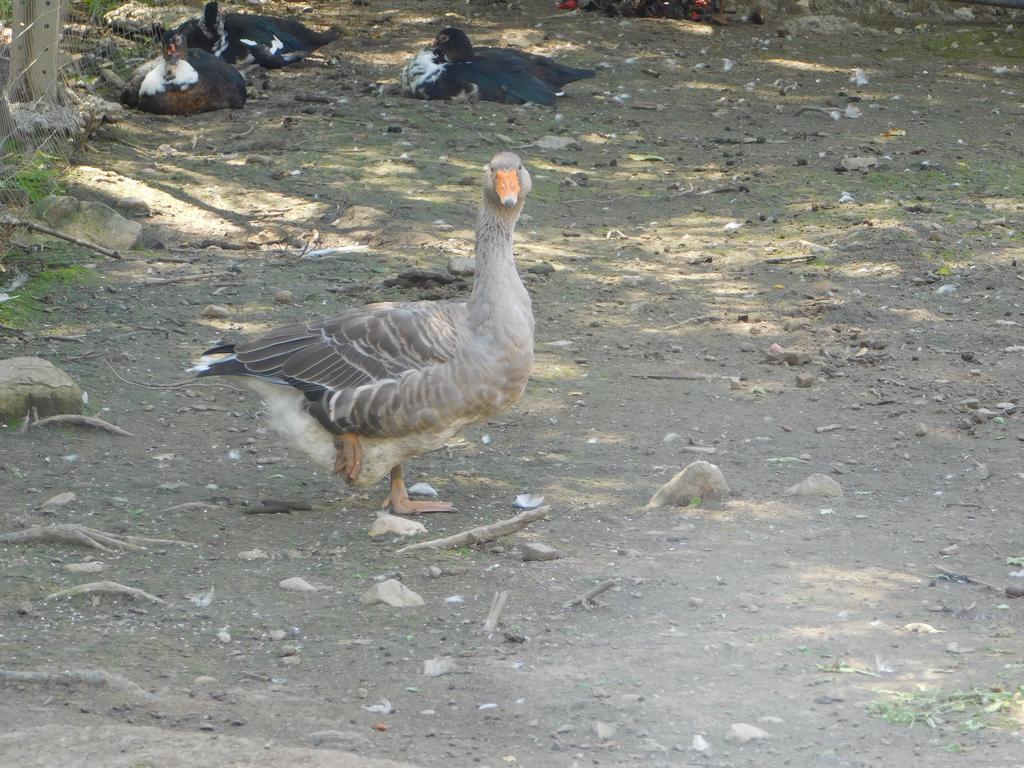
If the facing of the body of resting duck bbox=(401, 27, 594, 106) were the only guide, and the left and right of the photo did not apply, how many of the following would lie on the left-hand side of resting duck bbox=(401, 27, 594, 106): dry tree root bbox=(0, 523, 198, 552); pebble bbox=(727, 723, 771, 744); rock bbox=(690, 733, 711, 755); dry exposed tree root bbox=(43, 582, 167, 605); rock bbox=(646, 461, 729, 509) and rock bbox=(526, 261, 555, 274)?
6

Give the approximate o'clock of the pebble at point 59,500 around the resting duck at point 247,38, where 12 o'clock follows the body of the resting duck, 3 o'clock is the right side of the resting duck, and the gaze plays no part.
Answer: The pebble is roughly at 9 o'clock from the resting duck.

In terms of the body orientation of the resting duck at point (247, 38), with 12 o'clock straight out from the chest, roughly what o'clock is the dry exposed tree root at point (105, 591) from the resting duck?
The dry exposed tree root is roughly at 9 o'clock from the resting duck.

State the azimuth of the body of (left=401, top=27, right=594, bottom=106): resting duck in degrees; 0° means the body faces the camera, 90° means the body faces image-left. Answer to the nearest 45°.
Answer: approximately 90°

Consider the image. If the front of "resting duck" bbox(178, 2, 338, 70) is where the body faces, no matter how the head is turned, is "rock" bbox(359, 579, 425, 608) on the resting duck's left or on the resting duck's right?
on the resting duck's left

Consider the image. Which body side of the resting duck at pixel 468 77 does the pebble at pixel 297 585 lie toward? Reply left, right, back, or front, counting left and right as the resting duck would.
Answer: left

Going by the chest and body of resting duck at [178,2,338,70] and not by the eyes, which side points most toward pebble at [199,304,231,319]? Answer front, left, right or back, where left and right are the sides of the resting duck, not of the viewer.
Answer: left

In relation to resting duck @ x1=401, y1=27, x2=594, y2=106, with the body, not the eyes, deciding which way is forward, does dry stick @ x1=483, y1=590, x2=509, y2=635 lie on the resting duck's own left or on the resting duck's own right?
on the resting duck's own left

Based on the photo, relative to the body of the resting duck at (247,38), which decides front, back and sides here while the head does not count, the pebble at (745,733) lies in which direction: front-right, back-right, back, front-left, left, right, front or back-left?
left

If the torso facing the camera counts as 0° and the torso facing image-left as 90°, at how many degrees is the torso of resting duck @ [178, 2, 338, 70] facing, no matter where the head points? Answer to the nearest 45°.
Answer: approximately 90°

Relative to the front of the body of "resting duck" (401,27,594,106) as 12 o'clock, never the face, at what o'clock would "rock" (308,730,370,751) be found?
The rock is roughly at 9 o'clock from the resting duck.

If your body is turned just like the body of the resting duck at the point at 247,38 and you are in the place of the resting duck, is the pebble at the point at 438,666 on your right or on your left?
on your left

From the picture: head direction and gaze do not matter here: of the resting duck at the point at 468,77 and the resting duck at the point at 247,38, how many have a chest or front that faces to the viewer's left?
2
